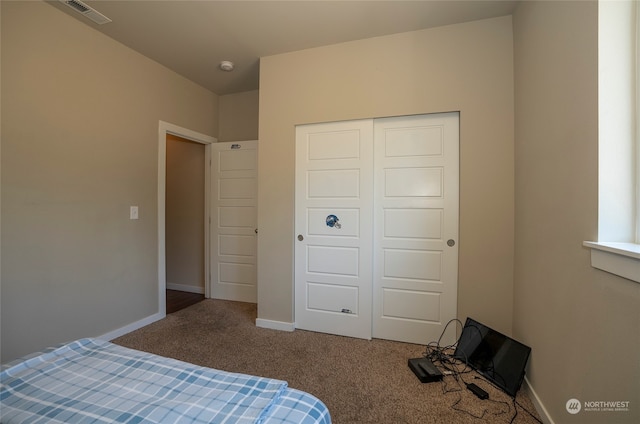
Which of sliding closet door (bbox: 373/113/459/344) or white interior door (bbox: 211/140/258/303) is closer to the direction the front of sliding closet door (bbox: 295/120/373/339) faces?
the sliding closet door

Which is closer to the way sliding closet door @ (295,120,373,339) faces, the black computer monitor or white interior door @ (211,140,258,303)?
the black computer monitor

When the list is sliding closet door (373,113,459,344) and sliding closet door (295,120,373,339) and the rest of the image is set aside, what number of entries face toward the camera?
2

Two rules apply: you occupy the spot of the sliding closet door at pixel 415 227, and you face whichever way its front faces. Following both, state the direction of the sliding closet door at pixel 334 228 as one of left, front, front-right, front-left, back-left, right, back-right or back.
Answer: right

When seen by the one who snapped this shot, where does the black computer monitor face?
facing the viewer and to the left of the viewer

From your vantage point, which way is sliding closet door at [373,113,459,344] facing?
toward the camera

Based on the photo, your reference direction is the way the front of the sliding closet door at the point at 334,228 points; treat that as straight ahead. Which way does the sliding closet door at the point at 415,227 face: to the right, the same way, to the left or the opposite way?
the same way

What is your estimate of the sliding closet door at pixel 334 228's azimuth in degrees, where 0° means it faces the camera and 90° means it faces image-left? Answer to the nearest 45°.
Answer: approximately 0°

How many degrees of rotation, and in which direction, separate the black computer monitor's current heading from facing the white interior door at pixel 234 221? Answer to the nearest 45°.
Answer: approximately 45° to its right

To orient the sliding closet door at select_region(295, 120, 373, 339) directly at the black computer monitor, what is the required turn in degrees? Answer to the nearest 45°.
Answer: approximately 45° to its left
